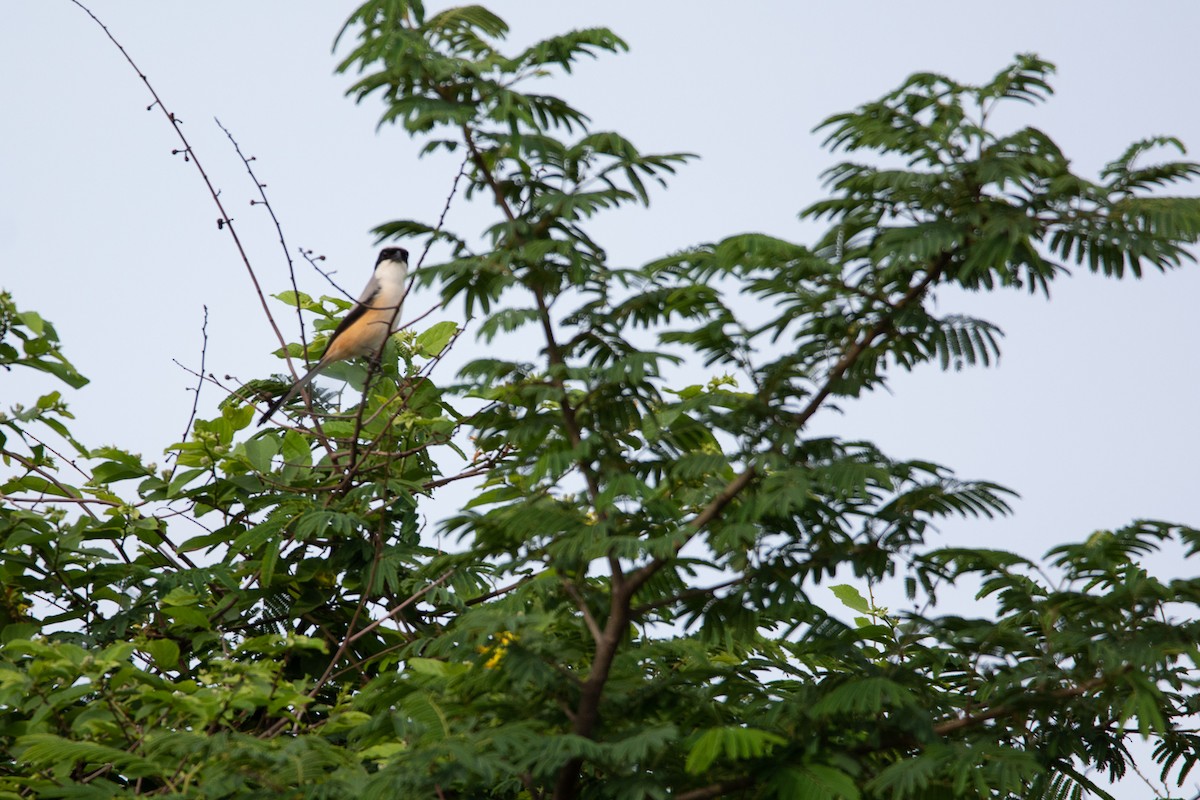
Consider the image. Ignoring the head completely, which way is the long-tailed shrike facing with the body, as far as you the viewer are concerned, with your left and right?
facing the viewer and to the right of the viewer
